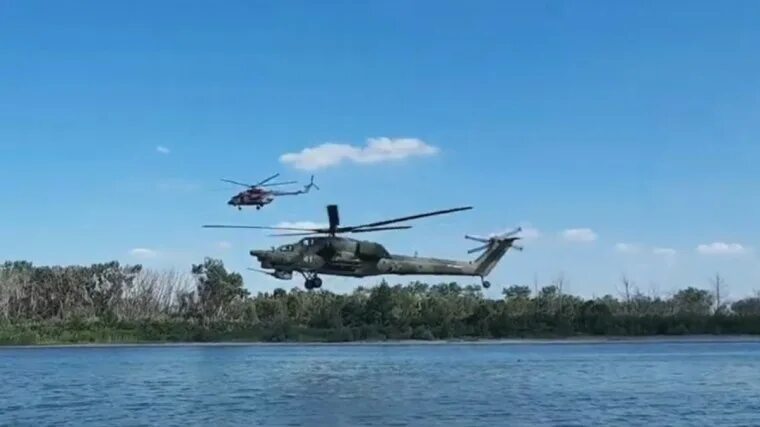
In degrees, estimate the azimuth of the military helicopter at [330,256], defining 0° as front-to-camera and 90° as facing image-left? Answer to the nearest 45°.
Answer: approximately 90°
